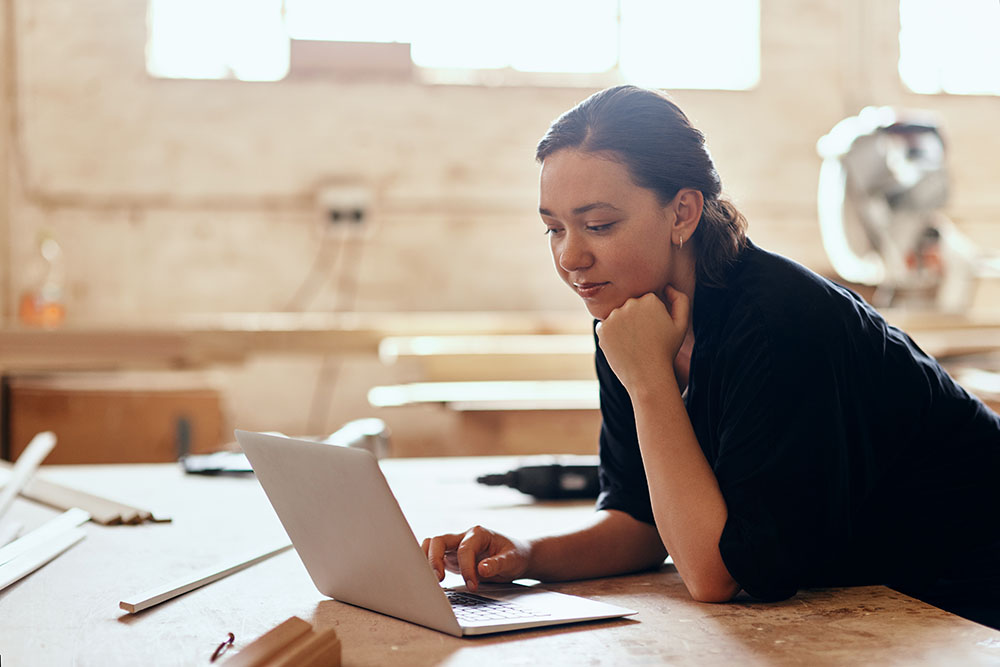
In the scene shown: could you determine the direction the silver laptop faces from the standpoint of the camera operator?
facing away from the viewer and to the right of the viewer

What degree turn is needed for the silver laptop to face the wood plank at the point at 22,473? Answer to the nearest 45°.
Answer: approximately 90° to its left

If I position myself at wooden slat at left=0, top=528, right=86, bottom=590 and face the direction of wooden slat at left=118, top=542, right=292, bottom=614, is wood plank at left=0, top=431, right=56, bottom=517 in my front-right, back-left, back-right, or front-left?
back-left

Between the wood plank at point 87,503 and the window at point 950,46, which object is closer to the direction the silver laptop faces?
the window

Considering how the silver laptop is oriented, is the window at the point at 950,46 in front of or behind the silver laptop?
in front

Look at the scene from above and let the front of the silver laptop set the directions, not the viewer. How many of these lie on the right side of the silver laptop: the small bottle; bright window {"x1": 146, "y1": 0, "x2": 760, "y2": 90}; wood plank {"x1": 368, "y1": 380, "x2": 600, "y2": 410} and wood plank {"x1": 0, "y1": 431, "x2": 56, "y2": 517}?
0

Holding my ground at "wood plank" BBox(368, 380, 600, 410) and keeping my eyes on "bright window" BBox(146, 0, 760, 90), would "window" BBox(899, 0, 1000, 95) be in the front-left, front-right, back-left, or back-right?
front-right

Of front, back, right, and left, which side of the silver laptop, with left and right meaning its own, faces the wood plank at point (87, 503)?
left

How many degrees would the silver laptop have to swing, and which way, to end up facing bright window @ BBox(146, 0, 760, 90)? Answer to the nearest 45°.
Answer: approximately 45° to its left

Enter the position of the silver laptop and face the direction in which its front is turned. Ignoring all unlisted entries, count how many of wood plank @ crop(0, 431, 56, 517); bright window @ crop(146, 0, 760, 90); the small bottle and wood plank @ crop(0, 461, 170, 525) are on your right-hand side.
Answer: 0

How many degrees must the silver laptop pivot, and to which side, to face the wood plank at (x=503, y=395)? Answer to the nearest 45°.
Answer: approximately 45° to its left

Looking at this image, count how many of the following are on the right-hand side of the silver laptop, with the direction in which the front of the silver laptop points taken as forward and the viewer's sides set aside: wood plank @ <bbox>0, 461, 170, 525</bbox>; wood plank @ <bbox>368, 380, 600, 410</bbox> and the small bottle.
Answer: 0

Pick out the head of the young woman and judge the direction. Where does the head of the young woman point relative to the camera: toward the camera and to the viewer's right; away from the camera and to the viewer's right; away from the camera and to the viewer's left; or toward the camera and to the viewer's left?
toward the camera and to the viewer's left
